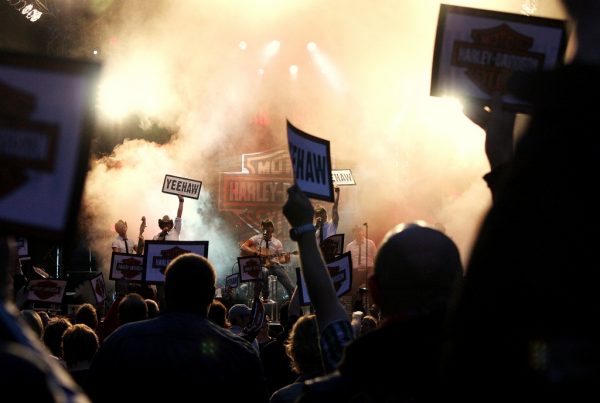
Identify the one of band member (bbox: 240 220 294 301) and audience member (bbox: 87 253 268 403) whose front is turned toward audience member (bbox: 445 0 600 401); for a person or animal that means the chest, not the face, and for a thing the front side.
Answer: the band member

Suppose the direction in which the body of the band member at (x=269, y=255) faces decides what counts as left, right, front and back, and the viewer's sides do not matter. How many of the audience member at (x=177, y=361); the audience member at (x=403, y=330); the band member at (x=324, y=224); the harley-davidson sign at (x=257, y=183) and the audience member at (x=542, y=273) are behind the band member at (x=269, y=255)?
1

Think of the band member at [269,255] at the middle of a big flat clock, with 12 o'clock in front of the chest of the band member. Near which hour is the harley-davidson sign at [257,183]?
The harley-davidson sign is roughly at 6 o'clock from the band member.

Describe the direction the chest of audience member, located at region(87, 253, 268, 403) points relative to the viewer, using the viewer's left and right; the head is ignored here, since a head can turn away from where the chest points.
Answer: facing away from the viewer

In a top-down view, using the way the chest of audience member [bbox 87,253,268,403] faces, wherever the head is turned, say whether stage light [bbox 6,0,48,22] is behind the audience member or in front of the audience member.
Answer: in front

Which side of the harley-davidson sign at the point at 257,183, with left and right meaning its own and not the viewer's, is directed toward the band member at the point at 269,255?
front

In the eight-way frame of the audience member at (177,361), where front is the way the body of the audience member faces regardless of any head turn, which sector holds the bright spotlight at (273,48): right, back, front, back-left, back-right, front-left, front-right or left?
front

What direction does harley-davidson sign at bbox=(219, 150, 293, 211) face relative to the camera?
toward the camera

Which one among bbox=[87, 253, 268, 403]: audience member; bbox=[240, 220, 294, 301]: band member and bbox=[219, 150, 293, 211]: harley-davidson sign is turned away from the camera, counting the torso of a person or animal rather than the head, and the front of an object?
the audience member

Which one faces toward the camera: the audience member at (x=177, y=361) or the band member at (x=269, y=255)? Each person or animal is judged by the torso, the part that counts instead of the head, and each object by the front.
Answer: the band member

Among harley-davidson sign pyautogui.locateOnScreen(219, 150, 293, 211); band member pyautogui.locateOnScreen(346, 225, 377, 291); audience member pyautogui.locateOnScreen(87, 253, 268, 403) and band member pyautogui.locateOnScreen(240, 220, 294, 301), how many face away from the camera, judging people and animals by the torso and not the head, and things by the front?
1

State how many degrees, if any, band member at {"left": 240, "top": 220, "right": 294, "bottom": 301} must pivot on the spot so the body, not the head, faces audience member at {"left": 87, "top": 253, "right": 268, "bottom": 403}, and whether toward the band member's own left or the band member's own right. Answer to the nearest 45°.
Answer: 0° — they already face them

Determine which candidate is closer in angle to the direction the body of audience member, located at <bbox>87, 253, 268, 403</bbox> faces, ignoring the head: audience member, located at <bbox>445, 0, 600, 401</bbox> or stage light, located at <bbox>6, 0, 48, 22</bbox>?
the stage light

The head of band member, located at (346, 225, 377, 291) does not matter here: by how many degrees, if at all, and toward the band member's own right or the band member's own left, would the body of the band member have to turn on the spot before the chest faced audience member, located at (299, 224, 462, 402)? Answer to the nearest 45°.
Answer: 0° — they already face them

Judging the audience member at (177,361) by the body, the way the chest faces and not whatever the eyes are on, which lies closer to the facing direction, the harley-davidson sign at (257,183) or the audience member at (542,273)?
the harley-davidson sign

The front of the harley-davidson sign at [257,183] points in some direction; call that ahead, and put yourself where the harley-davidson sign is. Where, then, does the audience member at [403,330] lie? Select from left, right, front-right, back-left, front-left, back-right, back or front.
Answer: front

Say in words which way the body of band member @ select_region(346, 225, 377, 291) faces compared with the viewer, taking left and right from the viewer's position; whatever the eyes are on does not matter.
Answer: facing the viewer

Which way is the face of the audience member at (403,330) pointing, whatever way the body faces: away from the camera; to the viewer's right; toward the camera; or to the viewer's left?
away from the camera

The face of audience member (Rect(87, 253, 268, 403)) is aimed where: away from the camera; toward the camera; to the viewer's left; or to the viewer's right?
away from the camera

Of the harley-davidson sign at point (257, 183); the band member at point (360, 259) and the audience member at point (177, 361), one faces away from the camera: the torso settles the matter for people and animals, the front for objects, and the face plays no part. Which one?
the audience member

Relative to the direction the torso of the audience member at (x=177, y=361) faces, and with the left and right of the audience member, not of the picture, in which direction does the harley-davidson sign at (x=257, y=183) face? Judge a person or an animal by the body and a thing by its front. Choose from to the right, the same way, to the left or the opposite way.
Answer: the opposite way

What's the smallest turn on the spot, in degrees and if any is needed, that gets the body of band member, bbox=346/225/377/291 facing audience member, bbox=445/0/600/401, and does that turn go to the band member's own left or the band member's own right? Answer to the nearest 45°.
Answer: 0° — they already face them

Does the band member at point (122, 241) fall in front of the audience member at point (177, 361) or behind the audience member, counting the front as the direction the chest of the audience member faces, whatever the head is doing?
in front

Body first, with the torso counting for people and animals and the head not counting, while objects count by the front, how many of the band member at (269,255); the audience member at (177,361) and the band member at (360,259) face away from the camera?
1
